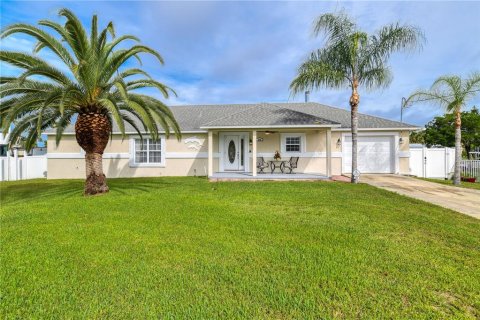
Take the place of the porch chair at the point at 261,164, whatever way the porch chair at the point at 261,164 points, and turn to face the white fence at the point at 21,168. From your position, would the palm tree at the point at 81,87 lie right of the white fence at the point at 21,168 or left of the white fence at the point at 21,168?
left

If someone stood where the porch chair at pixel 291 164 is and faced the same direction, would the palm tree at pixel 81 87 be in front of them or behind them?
in front

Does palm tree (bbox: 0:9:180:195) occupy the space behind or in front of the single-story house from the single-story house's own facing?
in front

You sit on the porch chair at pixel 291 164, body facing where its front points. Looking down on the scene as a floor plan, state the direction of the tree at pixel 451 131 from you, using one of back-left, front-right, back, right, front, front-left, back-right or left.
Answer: back

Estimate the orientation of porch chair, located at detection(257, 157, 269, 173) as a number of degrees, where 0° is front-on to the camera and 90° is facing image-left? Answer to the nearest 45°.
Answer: approximately 315°

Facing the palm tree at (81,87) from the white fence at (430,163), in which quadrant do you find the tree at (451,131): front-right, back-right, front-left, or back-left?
back-right

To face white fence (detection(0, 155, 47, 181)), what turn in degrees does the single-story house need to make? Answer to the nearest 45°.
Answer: approximately 90° to its right

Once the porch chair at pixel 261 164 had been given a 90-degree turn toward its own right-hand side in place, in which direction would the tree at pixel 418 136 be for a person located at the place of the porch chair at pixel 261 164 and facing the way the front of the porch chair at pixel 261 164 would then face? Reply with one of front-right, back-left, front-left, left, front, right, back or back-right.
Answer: back
